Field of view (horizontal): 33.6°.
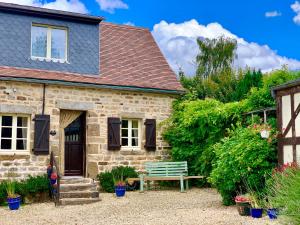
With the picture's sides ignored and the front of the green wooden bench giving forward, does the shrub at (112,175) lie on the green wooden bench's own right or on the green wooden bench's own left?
on the green wooden bench's own right

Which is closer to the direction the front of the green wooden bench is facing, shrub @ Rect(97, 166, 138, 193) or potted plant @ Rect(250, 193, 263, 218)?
the potted plant

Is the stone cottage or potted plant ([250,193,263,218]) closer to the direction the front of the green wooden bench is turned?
the potted plant

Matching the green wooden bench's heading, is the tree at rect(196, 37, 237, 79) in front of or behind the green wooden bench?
behind

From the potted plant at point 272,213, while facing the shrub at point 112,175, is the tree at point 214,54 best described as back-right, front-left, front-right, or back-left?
front-right

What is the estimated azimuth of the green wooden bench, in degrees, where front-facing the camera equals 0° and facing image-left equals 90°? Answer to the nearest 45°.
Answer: approximately 0°

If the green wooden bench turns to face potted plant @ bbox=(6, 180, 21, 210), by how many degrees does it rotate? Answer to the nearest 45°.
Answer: approximately 45° to its right

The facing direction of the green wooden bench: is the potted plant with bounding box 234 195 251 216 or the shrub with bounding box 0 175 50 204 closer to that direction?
the potted plant

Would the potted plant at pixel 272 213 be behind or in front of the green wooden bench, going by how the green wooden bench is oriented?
in front

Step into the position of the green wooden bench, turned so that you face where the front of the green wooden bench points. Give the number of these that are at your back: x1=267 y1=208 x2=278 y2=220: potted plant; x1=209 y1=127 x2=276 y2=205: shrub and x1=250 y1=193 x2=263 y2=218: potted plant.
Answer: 0

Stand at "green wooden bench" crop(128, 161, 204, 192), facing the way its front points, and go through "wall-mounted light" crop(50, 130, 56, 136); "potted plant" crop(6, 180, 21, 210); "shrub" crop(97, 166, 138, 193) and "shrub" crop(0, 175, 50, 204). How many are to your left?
0

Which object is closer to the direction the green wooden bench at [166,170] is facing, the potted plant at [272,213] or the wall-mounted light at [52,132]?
the potted plant

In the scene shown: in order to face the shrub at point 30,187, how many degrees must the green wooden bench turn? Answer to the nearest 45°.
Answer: approximately 45° to its right

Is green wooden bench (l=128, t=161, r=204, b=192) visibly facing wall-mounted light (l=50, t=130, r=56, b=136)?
no
